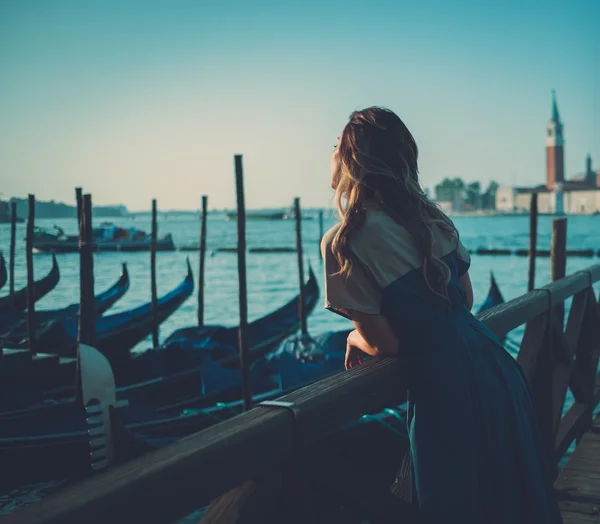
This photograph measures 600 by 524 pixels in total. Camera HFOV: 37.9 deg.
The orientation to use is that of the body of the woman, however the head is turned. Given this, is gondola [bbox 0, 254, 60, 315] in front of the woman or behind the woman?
in front

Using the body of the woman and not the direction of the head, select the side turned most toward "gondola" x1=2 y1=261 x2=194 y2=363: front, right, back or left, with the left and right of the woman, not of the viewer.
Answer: front

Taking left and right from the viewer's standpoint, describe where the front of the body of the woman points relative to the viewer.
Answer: facing away from the viewer and to the left of the viewer

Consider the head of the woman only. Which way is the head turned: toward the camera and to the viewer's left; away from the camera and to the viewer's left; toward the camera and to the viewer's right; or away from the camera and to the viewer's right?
away from the camera and to the viewer's left

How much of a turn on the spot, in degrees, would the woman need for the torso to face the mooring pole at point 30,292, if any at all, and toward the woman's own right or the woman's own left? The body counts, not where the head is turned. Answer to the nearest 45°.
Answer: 0° — they already face it

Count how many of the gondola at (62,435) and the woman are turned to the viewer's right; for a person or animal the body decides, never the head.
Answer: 0

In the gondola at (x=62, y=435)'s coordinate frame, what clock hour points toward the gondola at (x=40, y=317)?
the gondola at (x=40, y=317) is roughly at 4 o'clock from the gondola at (x=62, y=435).

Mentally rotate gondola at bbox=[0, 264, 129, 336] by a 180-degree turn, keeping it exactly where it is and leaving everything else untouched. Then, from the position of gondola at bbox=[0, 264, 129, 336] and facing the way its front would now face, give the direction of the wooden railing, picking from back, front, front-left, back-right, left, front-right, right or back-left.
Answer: back-right

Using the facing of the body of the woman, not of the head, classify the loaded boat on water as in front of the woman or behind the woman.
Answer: in front

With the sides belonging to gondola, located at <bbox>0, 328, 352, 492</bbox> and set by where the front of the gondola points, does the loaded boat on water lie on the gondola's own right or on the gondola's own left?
on the gondola's own right

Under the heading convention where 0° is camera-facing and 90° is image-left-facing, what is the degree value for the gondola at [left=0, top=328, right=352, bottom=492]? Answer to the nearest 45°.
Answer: approximately 45°

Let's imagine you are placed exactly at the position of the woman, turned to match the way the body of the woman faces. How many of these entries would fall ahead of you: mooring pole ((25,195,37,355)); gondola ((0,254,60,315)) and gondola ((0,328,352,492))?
3

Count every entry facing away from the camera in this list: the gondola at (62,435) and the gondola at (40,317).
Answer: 0
